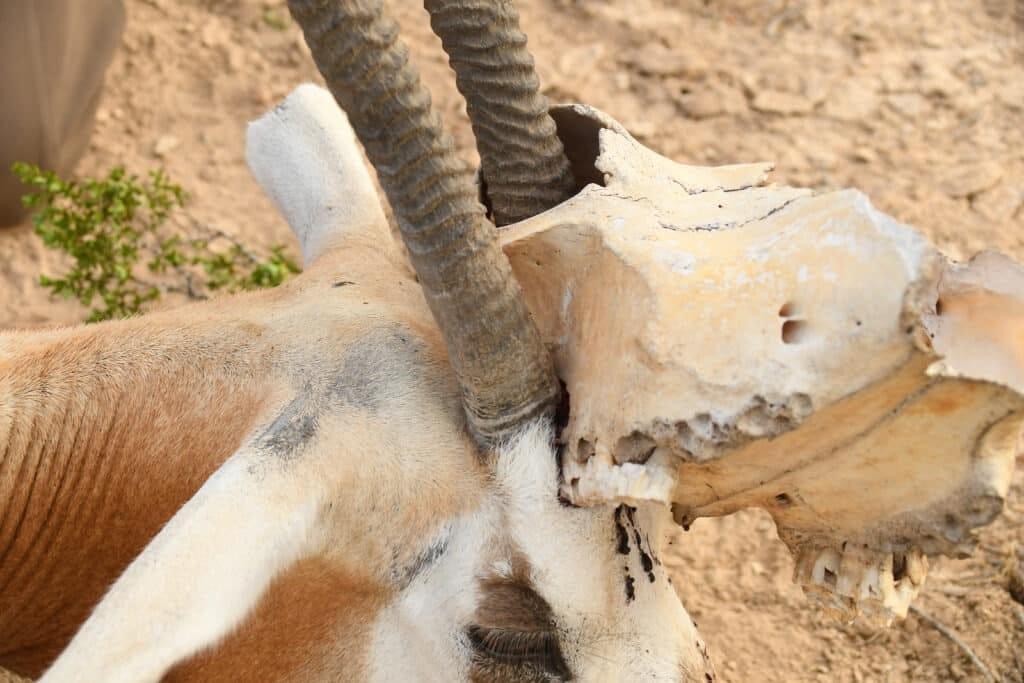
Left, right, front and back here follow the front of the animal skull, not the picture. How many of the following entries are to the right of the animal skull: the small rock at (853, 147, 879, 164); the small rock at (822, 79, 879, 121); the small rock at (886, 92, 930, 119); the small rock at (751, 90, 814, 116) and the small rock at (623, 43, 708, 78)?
0

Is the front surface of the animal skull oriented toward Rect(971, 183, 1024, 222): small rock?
no

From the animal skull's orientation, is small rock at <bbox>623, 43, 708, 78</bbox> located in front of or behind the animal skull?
behind

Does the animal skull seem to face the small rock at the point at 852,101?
no

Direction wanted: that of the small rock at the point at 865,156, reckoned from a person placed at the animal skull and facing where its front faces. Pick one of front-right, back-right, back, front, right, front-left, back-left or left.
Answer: back-left

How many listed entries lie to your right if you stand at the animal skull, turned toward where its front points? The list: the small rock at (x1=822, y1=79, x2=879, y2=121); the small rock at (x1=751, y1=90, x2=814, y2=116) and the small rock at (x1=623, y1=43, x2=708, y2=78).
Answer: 0

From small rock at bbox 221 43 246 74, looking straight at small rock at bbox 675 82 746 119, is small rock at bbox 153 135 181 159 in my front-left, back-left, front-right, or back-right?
back-right

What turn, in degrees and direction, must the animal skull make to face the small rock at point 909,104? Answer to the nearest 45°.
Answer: approximately 135° to its left

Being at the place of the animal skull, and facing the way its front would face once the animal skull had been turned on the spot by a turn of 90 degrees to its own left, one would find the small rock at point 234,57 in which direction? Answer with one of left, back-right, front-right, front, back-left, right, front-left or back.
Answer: left

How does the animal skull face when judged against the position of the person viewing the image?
facing the viewer and to the right of the viewer

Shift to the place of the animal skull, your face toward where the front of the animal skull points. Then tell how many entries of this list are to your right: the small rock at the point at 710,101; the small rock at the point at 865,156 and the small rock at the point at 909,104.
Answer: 0

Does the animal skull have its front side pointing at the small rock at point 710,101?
no

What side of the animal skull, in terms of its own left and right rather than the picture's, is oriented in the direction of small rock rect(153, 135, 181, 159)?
back

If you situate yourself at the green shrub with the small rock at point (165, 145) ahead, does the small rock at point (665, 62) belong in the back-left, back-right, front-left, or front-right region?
front-right
